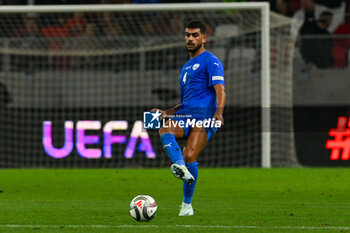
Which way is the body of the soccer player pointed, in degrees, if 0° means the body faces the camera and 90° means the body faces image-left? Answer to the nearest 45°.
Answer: approximately 45°
